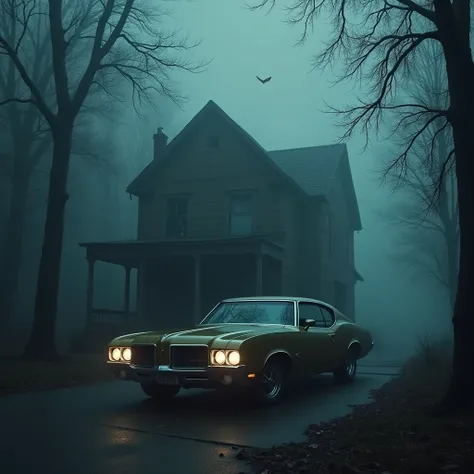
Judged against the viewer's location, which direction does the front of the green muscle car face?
facing the viewer and to the left of the viewer

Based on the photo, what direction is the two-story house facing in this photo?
toward the camera

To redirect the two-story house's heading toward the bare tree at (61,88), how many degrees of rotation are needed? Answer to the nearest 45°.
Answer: approximately 45° to its right

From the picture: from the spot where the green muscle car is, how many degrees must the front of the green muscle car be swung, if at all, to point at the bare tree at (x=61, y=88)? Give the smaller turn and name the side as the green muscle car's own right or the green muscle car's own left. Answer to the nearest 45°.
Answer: approximately 90° to the green muscle car's own right

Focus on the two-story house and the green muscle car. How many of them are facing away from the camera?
0

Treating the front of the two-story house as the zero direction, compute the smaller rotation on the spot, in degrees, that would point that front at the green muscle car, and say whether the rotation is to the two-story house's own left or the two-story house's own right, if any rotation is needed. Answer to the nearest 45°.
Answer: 0° — it already faces it

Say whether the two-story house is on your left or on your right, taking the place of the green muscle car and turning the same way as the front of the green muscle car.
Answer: on your right
